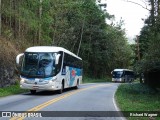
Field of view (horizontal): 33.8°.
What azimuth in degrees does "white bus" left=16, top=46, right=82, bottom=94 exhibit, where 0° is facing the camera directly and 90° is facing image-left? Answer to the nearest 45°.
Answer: approximately 45°
